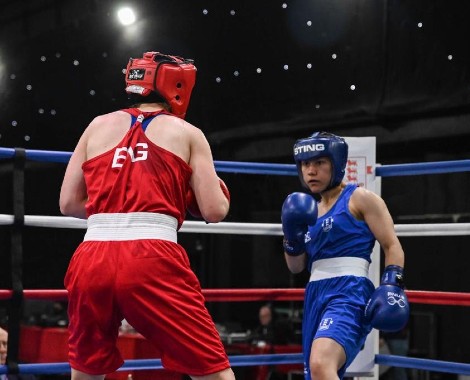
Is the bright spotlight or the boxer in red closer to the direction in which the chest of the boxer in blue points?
the boxer in red

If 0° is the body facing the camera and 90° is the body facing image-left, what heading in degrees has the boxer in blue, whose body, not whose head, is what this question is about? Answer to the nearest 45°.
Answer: approximately 45°

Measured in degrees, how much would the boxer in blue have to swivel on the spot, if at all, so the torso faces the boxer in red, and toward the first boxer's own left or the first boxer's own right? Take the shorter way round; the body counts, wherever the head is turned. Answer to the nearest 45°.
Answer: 0° — they already face them

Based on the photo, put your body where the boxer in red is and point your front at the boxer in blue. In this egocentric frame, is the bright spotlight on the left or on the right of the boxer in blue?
left

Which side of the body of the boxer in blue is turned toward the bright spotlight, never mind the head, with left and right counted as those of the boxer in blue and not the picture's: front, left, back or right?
right

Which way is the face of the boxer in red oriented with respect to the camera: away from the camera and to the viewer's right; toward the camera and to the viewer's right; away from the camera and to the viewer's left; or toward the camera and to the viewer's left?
away from the camera and to the viewer's right
